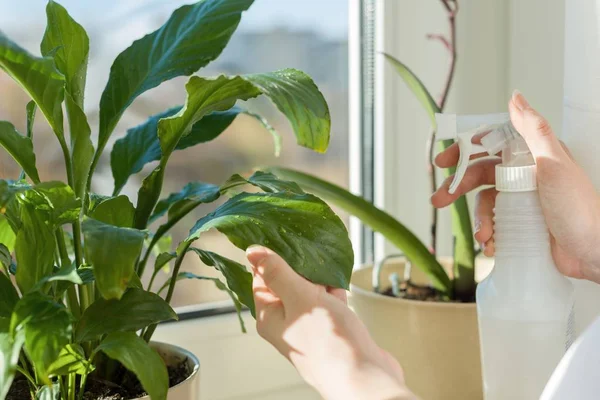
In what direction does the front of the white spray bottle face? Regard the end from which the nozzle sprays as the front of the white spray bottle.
to the viewer's left
